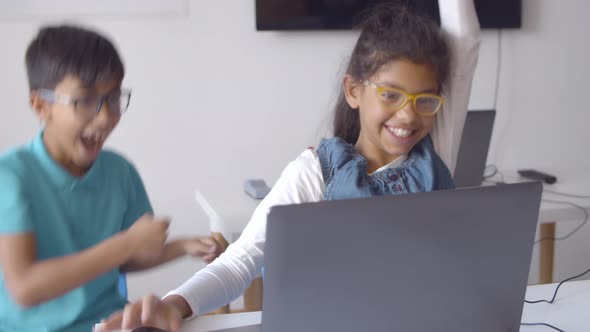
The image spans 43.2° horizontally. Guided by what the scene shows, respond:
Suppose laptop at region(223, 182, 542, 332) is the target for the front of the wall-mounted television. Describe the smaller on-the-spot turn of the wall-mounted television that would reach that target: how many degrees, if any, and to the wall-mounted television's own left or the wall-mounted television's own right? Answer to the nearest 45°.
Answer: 0° — it already faces it

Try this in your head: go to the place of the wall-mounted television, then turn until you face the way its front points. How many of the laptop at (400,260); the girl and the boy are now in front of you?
3

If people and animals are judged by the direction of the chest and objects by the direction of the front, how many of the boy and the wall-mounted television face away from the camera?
0

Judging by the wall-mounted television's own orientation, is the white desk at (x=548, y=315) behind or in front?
in front

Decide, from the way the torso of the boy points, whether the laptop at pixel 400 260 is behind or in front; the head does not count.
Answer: in front

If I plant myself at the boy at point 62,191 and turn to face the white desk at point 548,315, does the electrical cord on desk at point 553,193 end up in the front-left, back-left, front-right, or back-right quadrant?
front-left

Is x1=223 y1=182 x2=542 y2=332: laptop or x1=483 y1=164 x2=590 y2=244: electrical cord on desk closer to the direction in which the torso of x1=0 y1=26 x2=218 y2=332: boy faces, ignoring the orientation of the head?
the laptop

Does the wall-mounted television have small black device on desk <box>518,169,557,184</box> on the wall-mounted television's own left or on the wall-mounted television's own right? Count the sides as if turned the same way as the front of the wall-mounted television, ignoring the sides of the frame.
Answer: on the wall-mounted television's own left

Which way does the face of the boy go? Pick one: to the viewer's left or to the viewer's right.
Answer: to the viewer's right

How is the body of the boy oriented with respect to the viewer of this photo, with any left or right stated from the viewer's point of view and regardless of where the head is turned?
facing the viewer and to the right of the viewer

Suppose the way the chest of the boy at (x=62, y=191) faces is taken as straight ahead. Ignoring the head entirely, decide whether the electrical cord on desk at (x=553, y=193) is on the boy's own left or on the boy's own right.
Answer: on the boy's own left

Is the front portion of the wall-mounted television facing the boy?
yes

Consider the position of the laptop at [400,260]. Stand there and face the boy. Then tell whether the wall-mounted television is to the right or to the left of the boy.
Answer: right

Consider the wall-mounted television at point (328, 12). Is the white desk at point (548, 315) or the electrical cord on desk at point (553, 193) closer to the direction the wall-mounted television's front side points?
the white desk

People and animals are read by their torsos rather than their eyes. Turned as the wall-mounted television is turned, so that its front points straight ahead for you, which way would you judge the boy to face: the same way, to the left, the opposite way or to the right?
to the left

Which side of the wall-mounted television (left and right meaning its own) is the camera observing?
front
